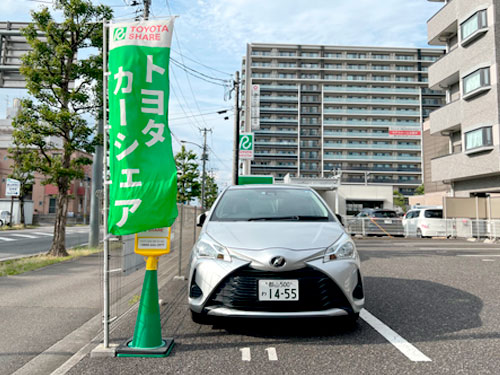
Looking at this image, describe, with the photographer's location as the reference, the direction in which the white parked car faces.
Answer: facing away from the viewer and to the left of the viewer

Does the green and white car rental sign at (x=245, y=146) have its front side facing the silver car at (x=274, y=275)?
yes

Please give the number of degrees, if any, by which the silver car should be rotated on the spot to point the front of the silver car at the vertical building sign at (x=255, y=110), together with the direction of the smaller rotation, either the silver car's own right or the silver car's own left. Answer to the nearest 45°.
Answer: approximately 180°

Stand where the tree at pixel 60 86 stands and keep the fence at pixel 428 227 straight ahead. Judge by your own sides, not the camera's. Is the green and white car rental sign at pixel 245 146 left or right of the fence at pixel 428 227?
left

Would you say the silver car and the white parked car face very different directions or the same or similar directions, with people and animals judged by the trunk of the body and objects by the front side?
very different directions

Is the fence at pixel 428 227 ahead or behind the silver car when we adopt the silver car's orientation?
behind

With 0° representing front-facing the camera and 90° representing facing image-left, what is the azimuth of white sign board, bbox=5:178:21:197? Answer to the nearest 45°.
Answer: approximately 0°

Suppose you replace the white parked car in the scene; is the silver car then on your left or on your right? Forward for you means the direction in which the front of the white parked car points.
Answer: on your left

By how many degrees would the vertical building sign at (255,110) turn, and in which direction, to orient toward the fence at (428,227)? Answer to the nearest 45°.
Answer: approximately 45° to its left
